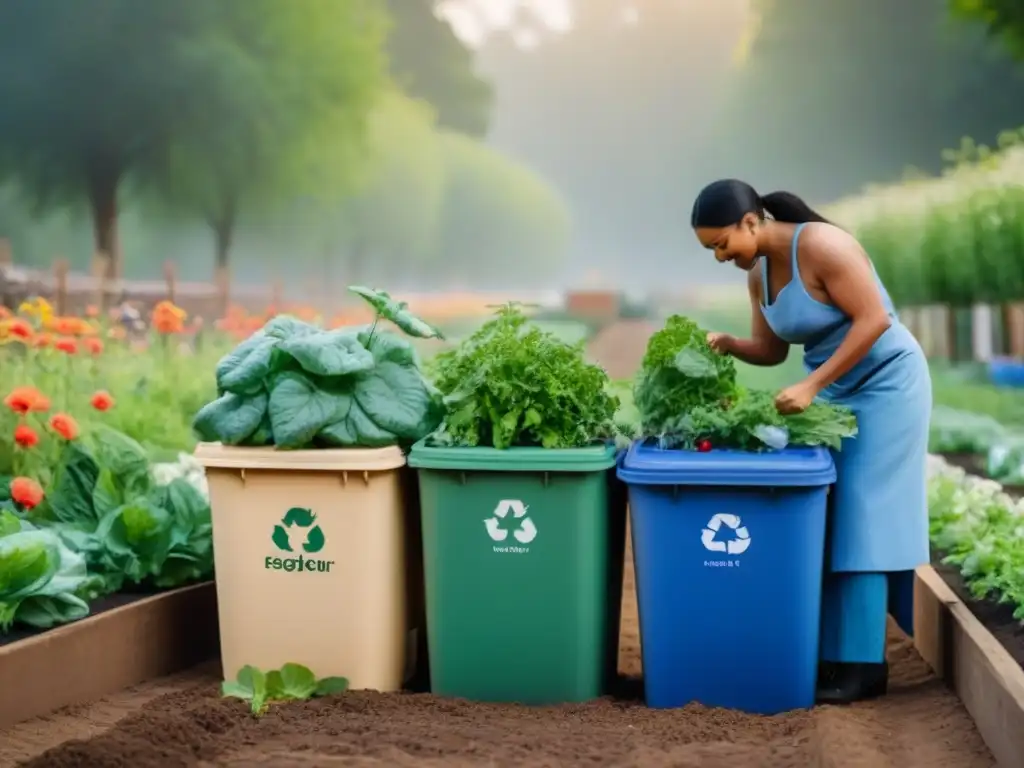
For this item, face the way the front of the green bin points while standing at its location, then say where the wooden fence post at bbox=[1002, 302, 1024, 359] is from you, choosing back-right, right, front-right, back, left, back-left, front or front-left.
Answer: back-left

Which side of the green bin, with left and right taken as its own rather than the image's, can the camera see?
front

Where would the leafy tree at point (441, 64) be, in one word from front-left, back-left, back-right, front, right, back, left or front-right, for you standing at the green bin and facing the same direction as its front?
back

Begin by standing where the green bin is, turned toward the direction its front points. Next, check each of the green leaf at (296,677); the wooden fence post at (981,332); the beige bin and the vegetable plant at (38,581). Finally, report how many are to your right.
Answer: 3

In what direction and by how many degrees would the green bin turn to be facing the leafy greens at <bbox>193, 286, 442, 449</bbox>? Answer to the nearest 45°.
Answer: approximately 90° to its right

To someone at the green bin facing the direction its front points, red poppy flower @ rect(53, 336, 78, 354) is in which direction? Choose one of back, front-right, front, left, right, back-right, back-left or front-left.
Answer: back-right

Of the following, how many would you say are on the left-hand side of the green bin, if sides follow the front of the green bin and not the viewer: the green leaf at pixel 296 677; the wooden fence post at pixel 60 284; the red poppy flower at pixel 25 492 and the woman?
1

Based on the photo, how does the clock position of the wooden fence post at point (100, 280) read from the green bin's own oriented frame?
The wooden fence post is roughly at 5 o'clock from the green bin.

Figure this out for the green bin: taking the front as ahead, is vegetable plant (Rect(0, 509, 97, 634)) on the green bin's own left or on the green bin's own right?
on the green bin's own right

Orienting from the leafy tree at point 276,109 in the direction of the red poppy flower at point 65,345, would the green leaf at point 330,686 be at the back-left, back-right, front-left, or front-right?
front-left

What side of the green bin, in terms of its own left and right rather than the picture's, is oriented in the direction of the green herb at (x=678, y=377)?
left

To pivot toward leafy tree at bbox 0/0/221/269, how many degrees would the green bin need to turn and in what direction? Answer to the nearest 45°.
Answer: approximately 135° to its right

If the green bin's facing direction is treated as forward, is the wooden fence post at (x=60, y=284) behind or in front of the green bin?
behind

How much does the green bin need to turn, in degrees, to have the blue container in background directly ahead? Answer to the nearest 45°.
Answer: approximately 135° to its left

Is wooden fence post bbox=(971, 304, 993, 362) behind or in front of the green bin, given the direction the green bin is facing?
behind
